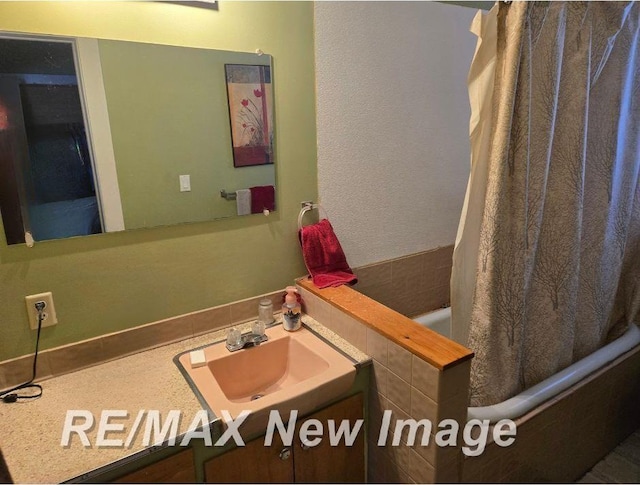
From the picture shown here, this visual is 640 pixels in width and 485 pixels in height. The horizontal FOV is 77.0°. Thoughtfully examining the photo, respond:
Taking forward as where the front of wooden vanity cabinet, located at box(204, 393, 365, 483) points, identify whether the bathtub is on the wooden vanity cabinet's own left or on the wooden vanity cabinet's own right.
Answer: on the wooden vanity cabinet's own left

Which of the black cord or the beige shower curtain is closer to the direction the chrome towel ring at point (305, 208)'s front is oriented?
the beige shower curtain

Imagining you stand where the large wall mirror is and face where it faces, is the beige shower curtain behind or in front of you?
in front

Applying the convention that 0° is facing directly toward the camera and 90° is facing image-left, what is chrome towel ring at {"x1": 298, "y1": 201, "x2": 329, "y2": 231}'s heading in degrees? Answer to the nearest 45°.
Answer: approximately 315°

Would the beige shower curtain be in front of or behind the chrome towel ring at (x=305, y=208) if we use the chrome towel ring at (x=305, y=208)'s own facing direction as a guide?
in front
